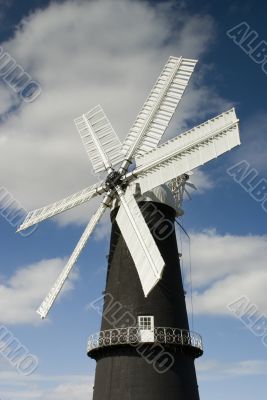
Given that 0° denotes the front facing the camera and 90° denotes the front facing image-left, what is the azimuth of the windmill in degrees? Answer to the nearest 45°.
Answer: approximately 45°
